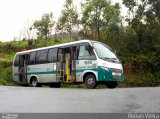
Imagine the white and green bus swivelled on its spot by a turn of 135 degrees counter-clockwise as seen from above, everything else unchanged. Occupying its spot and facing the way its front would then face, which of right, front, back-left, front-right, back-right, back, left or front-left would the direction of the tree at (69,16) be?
front

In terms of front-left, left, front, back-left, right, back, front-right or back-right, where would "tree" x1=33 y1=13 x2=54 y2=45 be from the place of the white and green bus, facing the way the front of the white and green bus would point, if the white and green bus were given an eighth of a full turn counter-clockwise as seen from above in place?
left

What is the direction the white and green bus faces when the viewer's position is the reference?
facing the viewer and to the right of the viewer

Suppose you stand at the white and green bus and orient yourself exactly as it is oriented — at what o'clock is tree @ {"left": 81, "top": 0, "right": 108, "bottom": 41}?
The tree is roughly at 8 o'clock from the white and green bus.
